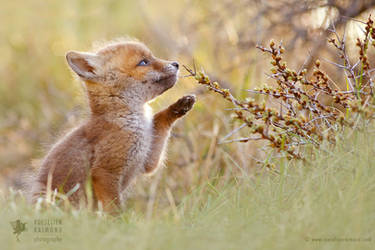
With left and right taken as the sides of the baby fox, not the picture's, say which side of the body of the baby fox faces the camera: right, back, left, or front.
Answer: right
